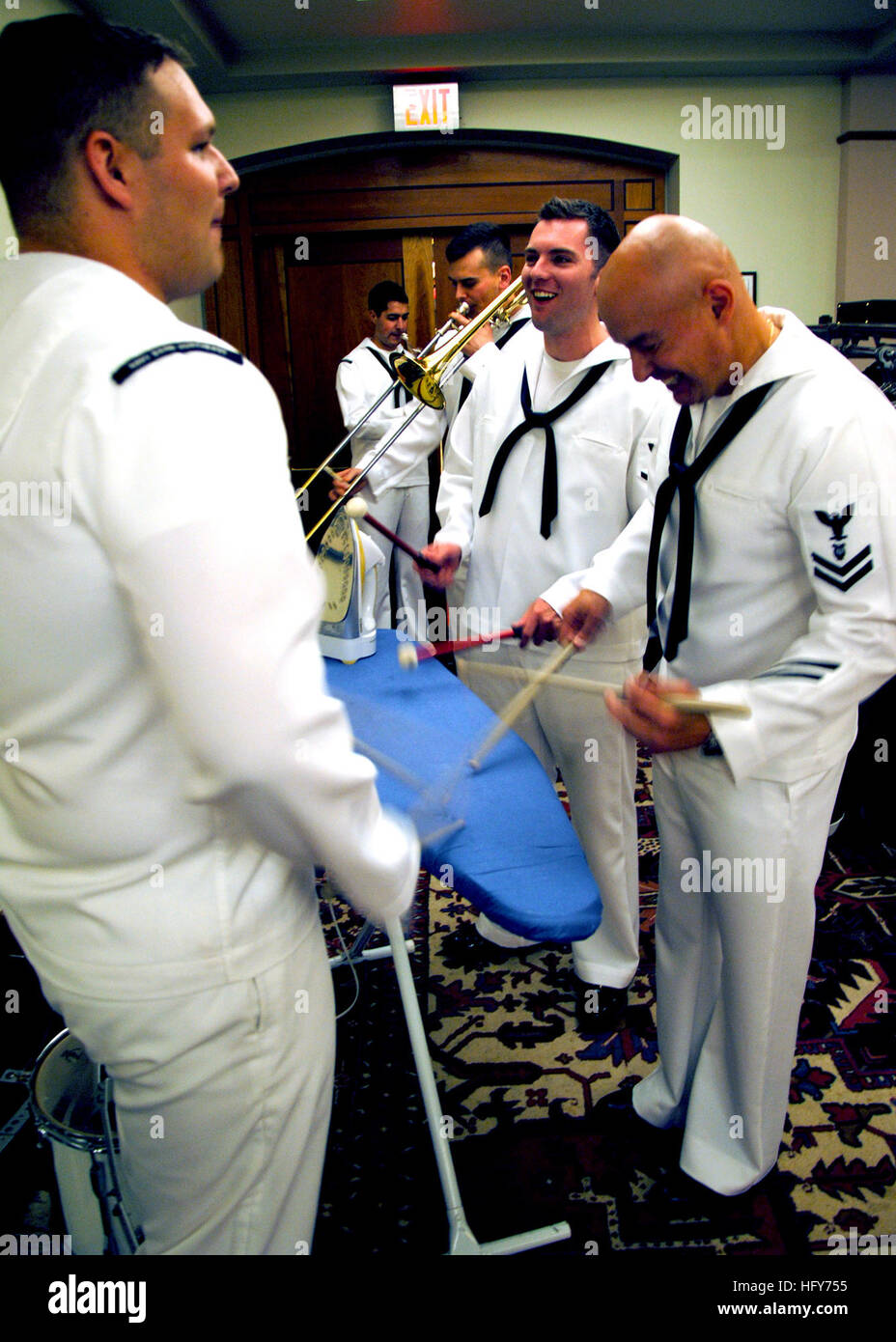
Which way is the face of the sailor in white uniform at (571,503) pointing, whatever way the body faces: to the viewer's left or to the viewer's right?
to the viewer's left

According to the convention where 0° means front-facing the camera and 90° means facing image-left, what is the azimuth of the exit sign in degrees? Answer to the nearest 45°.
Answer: approximately 0°

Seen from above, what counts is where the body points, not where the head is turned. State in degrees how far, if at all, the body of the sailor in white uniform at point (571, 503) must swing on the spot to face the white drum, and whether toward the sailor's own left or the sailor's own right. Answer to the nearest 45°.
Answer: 0° — they already face it

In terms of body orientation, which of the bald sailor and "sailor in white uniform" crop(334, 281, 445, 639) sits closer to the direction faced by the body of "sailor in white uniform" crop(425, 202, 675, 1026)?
the bald sailor

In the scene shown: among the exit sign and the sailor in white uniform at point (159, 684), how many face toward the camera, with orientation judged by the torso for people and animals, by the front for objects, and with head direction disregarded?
1

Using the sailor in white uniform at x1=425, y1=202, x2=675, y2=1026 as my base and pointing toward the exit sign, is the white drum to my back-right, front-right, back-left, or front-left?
back-left

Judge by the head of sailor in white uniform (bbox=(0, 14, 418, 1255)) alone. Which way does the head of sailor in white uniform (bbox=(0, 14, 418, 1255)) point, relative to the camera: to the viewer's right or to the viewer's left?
to the viewer's right

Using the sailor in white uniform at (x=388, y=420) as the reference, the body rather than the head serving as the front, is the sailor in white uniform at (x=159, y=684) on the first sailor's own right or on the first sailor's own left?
on the first sailor's own right

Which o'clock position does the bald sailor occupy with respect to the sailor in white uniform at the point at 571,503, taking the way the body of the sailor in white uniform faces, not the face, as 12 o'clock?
The bald sailor is roughly at 10 o'clock from the sailor in white uniform.
